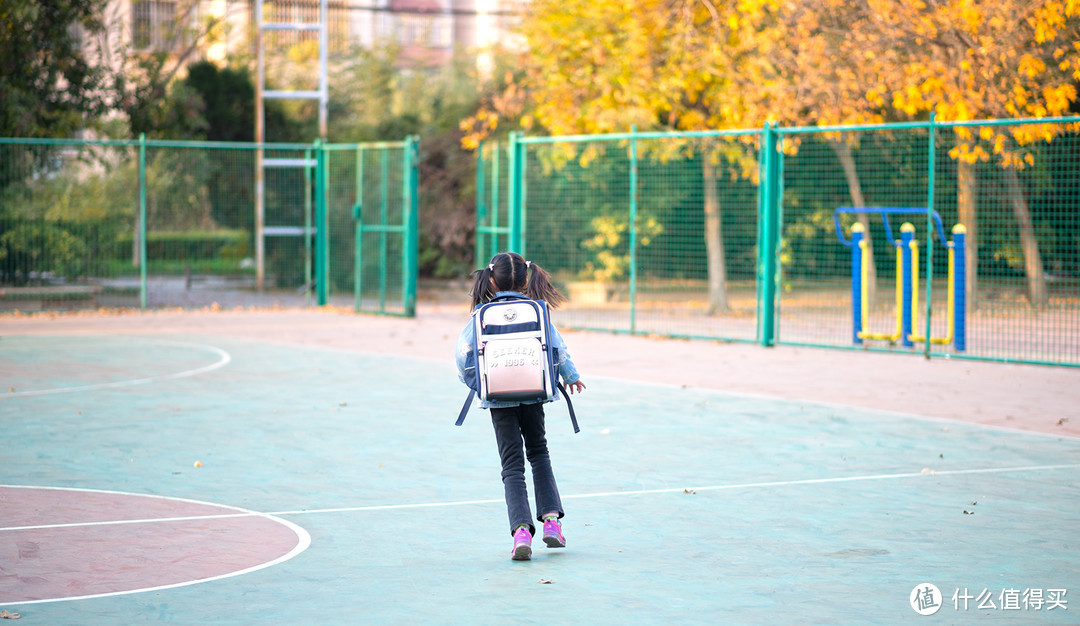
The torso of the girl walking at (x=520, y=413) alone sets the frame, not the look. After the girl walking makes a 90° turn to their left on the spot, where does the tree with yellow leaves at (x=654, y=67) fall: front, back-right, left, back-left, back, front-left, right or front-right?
right

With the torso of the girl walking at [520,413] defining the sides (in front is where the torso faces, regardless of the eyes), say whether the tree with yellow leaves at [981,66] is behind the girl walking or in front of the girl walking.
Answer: in front

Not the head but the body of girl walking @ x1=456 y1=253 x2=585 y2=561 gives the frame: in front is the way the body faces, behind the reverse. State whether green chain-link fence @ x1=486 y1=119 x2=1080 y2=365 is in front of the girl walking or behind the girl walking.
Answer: in front

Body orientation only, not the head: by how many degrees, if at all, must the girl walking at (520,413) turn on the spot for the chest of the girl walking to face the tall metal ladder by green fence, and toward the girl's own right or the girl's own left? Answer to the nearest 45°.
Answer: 0° — they already face it

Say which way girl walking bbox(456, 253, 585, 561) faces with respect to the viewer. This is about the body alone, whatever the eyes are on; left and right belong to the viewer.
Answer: facing away from the viewer

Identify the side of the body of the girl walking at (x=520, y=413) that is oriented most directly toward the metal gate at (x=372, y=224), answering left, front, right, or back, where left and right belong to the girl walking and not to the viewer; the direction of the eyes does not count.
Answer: front
